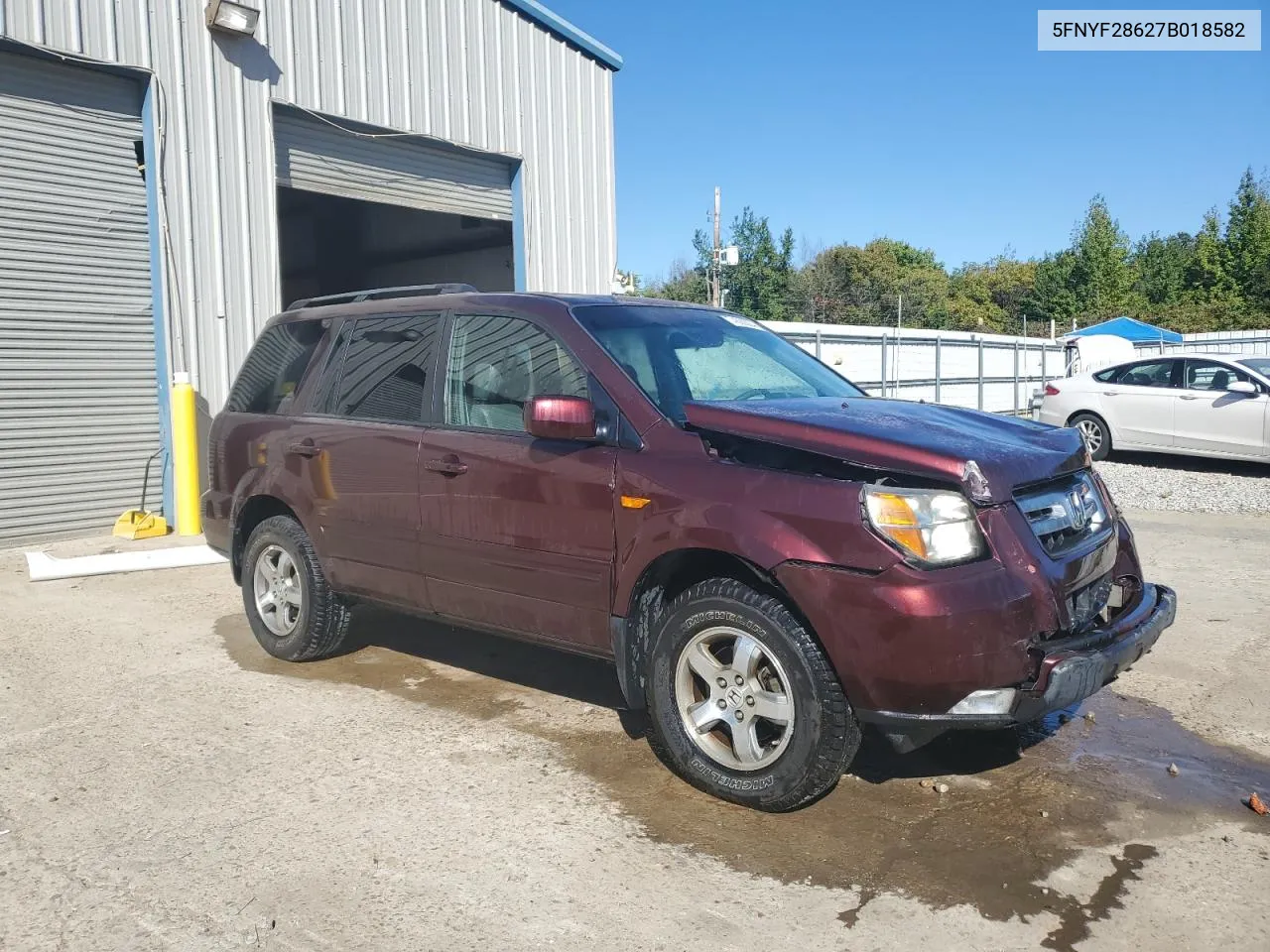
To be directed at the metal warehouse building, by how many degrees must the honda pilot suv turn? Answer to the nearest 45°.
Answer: approximately 180°

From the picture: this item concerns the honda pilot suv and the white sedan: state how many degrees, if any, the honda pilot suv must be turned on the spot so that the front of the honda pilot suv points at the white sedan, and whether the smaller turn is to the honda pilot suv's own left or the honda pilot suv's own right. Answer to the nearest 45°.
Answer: approximately 90° to the honda pilot suv's own left

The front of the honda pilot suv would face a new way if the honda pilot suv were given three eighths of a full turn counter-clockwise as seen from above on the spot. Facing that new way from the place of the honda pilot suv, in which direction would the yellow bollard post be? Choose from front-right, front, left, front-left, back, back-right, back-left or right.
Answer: front-left

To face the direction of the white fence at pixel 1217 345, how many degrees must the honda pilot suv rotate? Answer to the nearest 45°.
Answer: approximately 90° to its left

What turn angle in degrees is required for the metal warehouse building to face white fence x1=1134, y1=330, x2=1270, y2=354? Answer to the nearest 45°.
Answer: approximately 90° to its left

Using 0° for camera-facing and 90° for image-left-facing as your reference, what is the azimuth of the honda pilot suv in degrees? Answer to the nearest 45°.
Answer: approximately 315°

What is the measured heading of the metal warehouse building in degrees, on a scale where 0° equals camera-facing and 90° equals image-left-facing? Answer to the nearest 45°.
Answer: approximately 315°

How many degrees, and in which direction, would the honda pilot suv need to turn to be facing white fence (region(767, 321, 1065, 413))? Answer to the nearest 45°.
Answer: approximately 135° to its left

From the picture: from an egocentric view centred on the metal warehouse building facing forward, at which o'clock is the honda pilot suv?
The honda pilot suv is roughly at 1 o'clock from the metal warehouse building.
